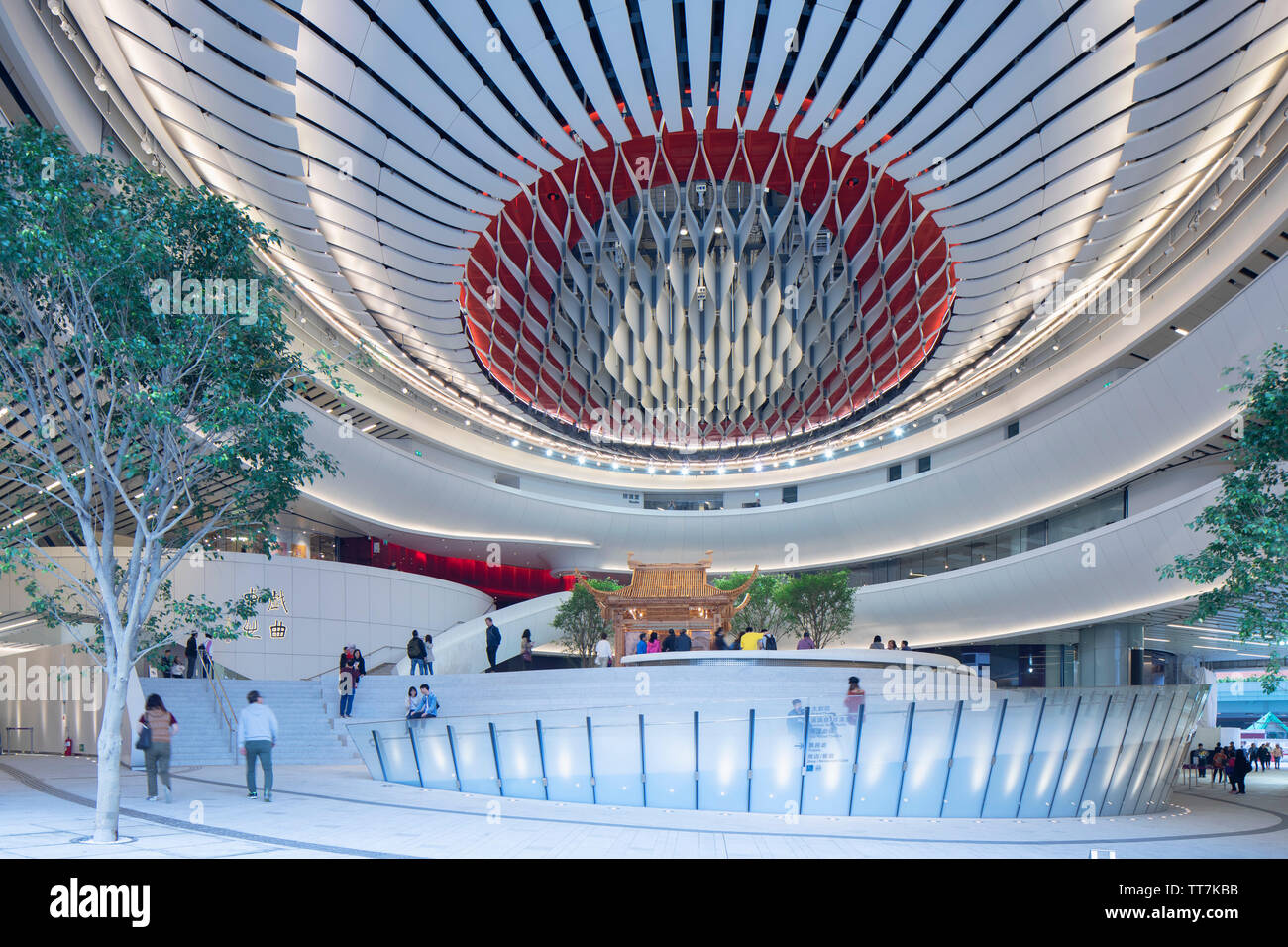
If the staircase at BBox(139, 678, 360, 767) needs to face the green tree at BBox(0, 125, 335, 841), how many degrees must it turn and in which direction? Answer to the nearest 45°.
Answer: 0° — it already faces it
